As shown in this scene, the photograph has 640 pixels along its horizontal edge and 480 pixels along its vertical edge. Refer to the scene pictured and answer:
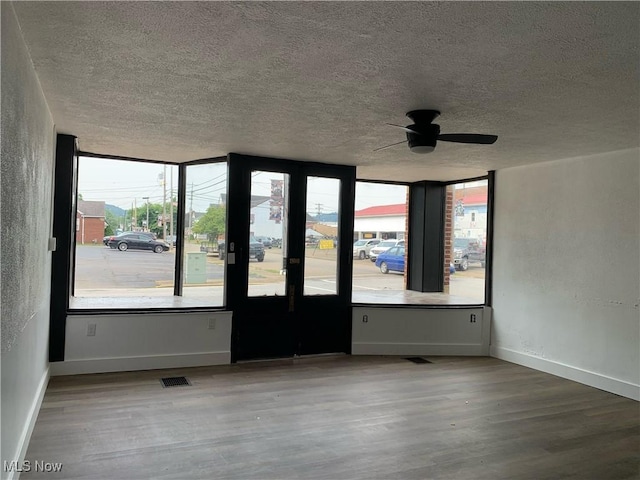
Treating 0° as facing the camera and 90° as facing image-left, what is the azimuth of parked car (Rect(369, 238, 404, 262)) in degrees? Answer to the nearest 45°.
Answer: approximately 45°

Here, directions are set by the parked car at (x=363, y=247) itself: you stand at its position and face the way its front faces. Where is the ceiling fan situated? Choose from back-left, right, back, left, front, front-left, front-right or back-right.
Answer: front-left

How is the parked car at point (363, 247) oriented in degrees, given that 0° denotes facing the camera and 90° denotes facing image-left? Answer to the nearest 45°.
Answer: approximately 45°

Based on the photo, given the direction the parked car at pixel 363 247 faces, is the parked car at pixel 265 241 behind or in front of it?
in front

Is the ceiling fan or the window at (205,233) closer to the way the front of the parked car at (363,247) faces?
the window
